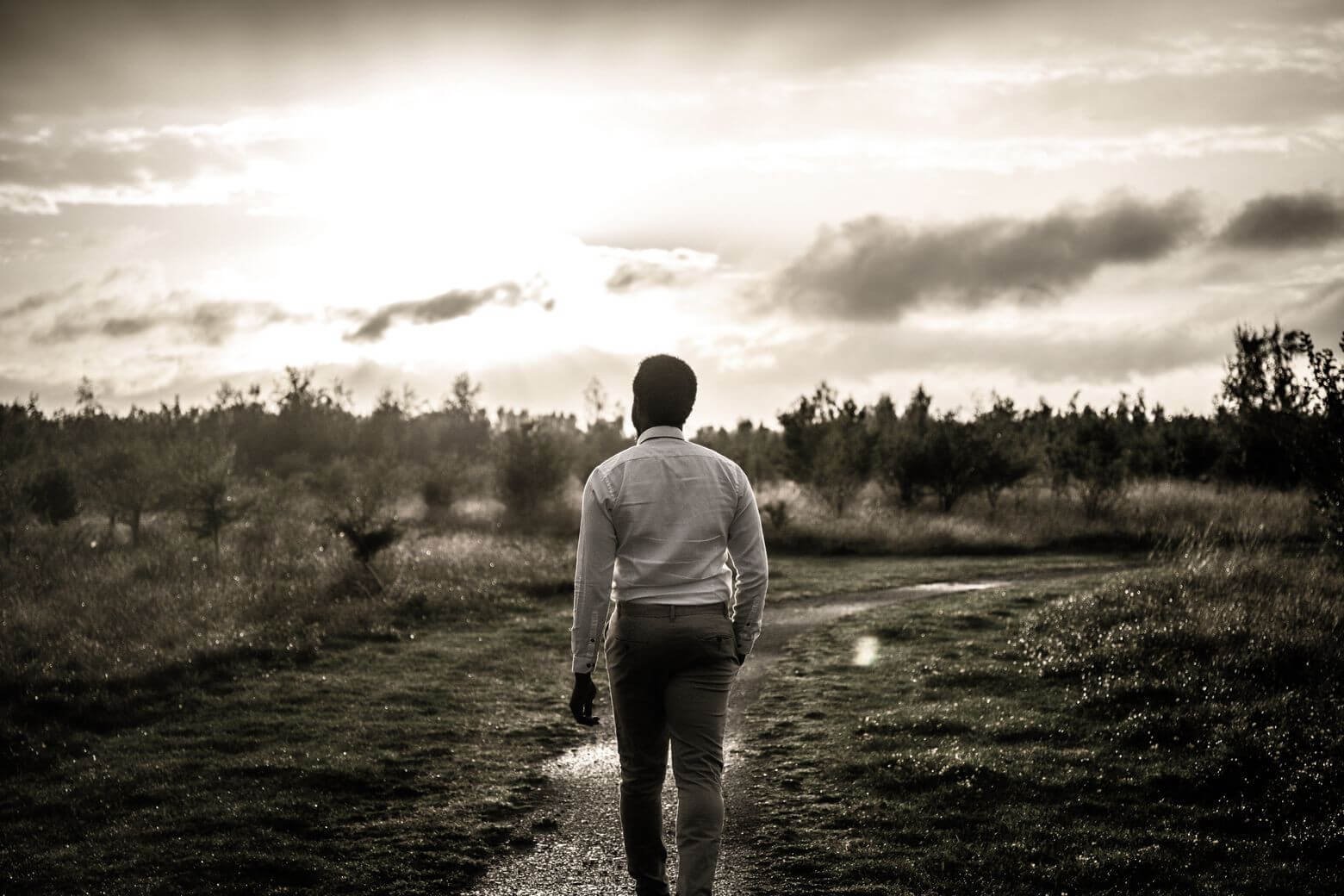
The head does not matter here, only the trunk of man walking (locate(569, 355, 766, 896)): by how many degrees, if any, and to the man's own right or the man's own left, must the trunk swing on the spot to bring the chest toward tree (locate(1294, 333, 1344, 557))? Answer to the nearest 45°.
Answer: approximately 45° to the man's own right

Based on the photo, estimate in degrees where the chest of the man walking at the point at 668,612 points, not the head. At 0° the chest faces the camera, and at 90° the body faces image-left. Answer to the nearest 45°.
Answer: approximately 180°

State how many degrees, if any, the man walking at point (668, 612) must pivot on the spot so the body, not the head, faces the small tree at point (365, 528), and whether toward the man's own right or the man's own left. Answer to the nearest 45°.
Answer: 0° — they already face it

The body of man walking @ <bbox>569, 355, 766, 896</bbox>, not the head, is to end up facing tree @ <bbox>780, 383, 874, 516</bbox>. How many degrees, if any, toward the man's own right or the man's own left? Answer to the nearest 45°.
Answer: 0° — they already face it
